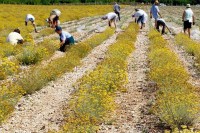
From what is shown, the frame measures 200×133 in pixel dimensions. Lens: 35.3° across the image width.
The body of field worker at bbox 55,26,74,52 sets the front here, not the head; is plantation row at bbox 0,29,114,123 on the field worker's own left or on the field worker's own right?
on the field worker's own left

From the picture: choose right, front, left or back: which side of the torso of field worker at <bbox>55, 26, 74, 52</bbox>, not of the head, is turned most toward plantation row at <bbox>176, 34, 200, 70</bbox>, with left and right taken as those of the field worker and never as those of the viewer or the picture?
back

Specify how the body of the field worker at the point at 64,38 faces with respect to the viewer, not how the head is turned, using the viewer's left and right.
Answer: facing to the left of the viewer

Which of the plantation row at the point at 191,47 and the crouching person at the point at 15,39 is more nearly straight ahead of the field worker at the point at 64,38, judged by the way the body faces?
the crouching person

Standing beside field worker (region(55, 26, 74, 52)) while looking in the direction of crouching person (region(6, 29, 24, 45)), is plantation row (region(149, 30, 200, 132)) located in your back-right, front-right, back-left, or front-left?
back-left

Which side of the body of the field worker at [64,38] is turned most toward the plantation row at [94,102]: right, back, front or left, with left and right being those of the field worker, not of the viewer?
left
